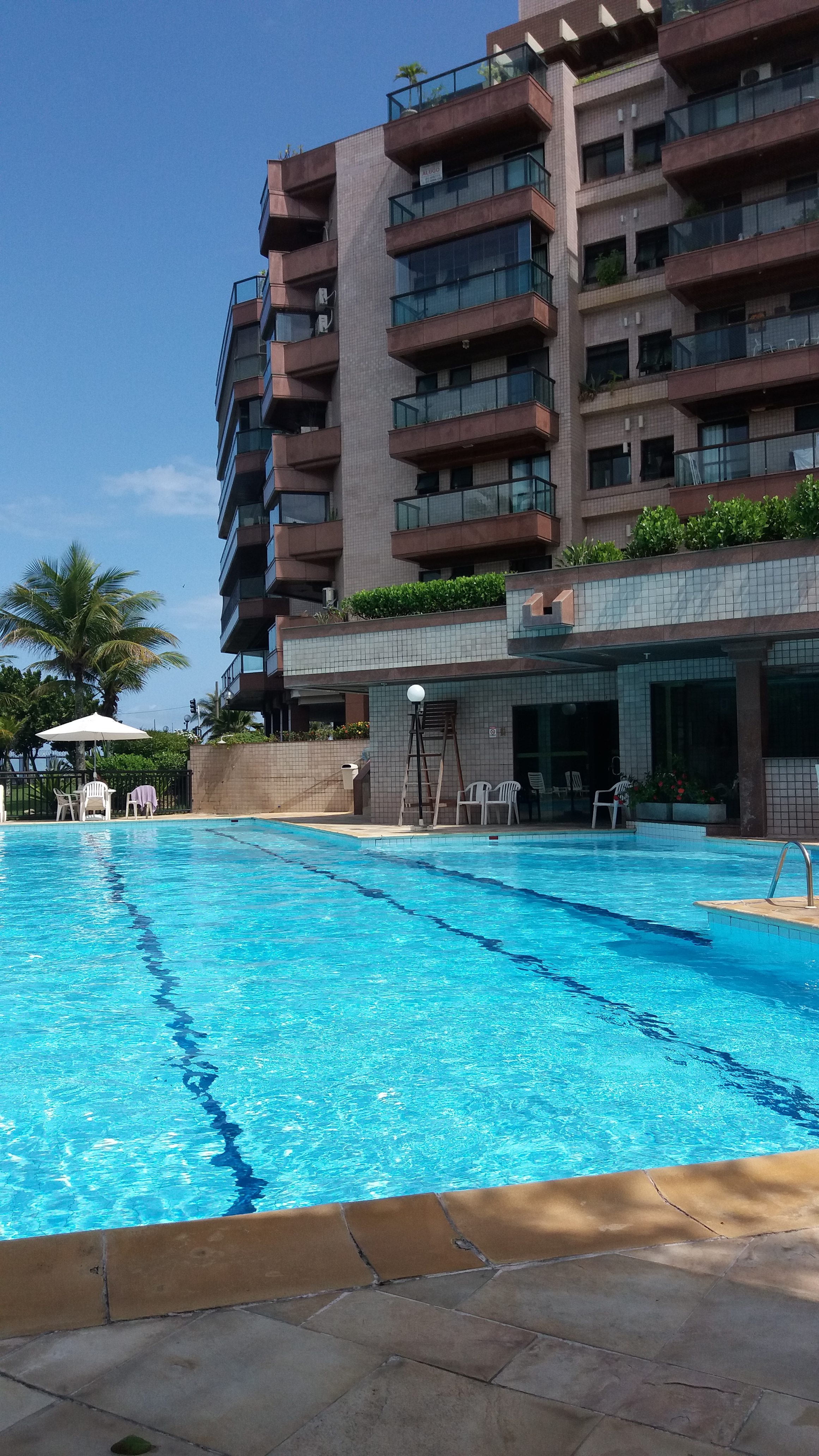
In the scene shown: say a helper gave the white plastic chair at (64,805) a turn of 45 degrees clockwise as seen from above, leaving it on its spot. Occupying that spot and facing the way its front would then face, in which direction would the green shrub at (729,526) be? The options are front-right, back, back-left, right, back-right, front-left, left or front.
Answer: front-left

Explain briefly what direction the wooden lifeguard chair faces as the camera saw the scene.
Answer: facing the viewer and to the left of the viewer

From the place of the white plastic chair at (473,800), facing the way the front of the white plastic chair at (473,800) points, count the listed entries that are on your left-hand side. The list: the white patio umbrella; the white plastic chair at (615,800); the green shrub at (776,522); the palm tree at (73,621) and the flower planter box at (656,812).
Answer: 3

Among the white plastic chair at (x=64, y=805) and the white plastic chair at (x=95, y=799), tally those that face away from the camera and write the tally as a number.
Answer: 1

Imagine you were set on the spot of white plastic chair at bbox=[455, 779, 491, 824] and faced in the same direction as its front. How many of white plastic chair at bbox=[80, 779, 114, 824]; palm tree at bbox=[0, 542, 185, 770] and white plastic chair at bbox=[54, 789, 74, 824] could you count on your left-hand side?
0

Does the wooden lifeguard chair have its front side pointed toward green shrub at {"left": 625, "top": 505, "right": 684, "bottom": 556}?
no

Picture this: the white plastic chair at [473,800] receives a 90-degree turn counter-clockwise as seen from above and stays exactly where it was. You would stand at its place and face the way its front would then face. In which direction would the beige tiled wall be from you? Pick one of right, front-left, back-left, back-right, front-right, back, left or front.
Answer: back

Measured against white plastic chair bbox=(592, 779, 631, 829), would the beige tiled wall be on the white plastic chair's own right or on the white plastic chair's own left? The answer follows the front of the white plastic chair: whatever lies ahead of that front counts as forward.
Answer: on the white plastic chair's own right

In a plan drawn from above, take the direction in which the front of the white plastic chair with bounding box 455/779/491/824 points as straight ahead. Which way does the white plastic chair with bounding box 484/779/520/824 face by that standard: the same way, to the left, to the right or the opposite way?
the same way

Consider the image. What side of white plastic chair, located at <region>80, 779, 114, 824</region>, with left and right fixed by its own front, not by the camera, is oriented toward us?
front

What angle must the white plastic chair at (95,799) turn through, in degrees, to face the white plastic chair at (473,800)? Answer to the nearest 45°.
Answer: approximately 45° to its left

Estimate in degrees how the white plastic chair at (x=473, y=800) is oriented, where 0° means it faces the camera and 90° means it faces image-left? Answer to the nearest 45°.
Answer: approximately 45°

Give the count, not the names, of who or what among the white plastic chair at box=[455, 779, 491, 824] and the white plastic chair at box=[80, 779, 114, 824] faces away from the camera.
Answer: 0

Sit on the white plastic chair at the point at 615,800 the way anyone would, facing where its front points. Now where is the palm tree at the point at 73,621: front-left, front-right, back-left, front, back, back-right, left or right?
right

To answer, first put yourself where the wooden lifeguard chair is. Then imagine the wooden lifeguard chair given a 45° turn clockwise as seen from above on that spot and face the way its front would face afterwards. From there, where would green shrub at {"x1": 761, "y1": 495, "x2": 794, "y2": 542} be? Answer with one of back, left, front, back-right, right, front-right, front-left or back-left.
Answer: back-left
